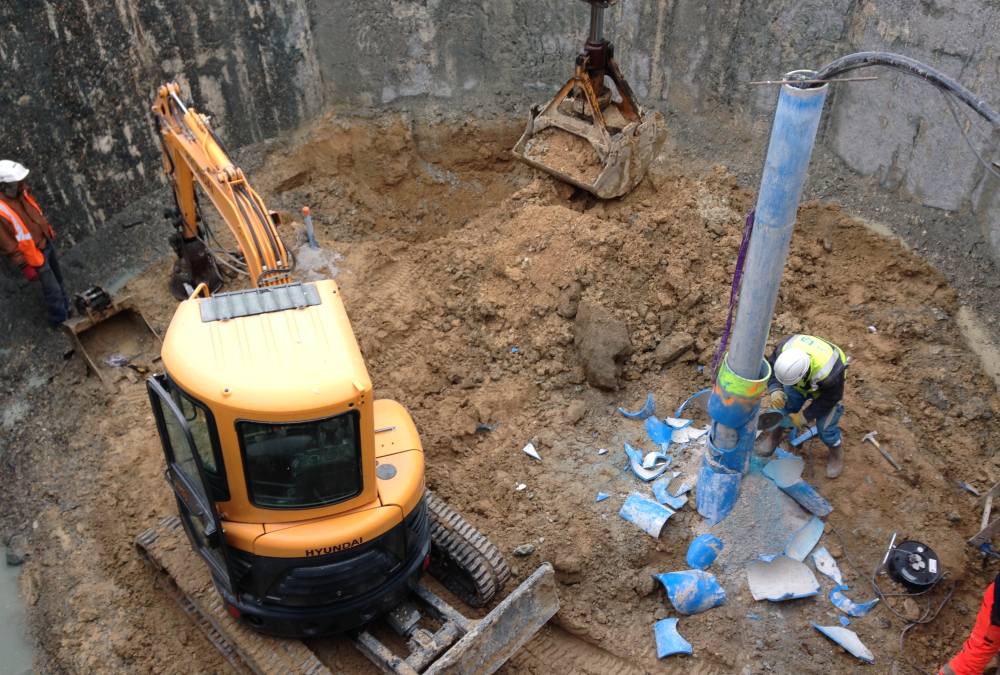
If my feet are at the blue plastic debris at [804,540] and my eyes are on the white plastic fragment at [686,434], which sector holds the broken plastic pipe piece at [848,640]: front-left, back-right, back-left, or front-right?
back-left

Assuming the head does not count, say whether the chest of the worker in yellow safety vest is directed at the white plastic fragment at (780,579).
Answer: no

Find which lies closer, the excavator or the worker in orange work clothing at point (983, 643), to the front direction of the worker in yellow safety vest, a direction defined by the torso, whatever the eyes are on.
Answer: the excavator

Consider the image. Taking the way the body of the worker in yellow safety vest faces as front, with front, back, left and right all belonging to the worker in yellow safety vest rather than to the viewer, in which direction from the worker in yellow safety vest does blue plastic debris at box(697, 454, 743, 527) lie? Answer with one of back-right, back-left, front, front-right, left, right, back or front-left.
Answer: front

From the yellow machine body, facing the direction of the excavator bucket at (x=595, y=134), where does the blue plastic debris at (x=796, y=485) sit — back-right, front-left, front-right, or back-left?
front-right

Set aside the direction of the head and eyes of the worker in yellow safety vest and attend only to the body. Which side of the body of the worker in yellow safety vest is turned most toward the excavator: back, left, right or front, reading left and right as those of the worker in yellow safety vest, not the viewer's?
front

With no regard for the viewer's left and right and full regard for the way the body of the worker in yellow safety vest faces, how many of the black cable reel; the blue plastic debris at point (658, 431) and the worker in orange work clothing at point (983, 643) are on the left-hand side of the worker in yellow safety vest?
2

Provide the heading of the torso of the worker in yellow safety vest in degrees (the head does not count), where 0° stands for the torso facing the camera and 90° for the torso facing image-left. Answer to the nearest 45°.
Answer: approximately 45°

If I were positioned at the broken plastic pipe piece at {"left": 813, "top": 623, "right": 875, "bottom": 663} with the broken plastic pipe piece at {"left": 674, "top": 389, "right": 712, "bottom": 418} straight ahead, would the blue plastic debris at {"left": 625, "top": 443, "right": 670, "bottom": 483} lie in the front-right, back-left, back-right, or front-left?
front-left

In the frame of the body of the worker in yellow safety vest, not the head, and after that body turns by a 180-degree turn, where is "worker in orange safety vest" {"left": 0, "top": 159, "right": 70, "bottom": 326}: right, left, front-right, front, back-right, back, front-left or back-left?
back-left

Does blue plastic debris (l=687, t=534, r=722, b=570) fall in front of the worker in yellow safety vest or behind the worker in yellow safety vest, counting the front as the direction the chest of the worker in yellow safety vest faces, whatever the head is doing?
in front

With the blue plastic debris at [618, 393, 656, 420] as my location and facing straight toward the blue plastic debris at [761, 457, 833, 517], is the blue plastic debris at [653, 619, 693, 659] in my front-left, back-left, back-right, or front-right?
front-right

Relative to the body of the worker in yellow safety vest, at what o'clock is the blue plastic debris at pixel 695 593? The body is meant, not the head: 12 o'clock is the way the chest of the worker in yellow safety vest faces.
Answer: The blue plastic debris is roughly at 11 o'clock from the worker in yellow safety vest.

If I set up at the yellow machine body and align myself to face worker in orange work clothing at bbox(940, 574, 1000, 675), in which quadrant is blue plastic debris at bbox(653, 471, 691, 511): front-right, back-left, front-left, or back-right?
front-left

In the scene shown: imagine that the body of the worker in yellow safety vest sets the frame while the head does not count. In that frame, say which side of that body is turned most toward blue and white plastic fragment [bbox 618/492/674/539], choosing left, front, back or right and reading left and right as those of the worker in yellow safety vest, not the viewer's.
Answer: front

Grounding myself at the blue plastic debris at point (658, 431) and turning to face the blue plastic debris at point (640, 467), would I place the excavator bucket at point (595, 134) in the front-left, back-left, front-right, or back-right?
back-right

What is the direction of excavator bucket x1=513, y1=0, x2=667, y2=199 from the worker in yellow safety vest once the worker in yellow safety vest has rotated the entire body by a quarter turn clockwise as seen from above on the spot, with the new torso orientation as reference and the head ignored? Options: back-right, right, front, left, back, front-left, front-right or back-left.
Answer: front

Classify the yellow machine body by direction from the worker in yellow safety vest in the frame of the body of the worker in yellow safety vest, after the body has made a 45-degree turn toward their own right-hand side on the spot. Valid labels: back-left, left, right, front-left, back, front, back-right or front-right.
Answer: front-left

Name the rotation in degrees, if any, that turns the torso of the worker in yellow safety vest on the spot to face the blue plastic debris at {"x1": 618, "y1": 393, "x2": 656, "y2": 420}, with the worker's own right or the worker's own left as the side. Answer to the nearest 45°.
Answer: approximately 45° to the worker's own right

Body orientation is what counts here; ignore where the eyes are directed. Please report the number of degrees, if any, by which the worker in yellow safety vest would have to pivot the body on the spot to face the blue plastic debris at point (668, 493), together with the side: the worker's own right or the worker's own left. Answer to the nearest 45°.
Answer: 0° — they already face it
